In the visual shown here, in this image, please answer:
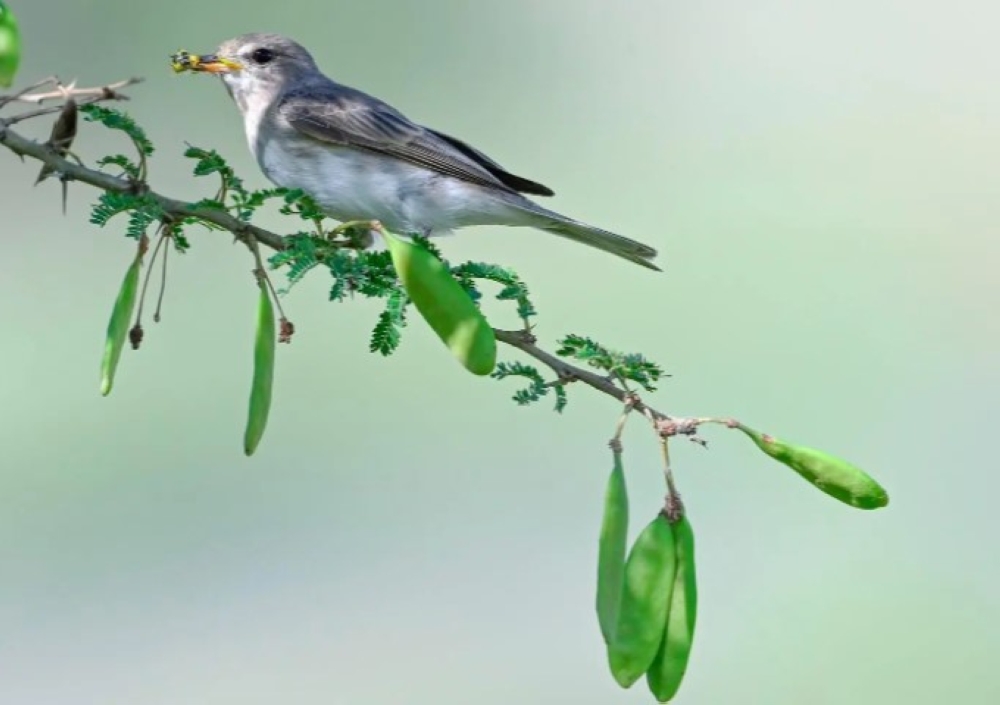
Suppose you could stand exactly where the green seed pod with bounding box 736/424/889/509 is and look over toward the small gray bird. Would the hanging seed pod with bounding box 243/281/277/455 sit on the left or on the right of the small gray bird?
left

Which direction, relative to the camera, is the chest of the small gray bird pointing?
to the viewer's left
